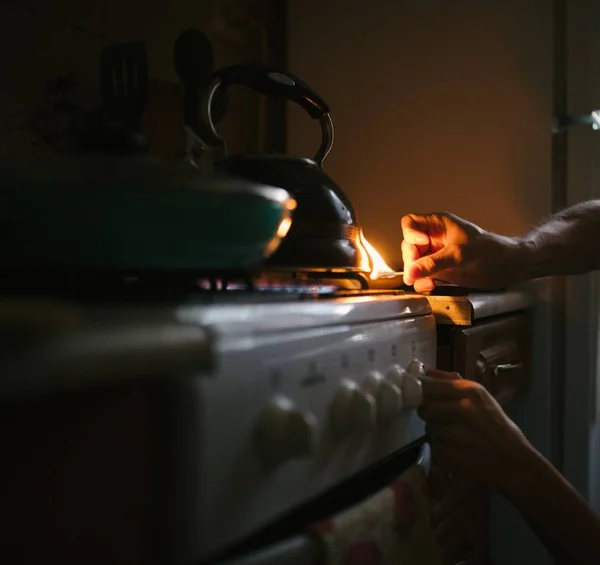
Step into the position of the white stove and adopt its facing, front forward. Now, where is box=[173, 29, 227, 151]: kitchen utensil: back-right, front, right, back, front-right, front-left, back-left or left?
back-left

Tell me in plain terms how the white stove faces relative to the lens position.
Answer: facing the viewer and to the right of the viewer
